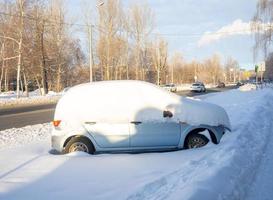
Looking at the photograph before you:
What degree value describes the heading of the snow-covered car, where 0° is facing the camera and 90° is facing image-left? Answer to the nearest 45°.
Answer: approximately 270°
